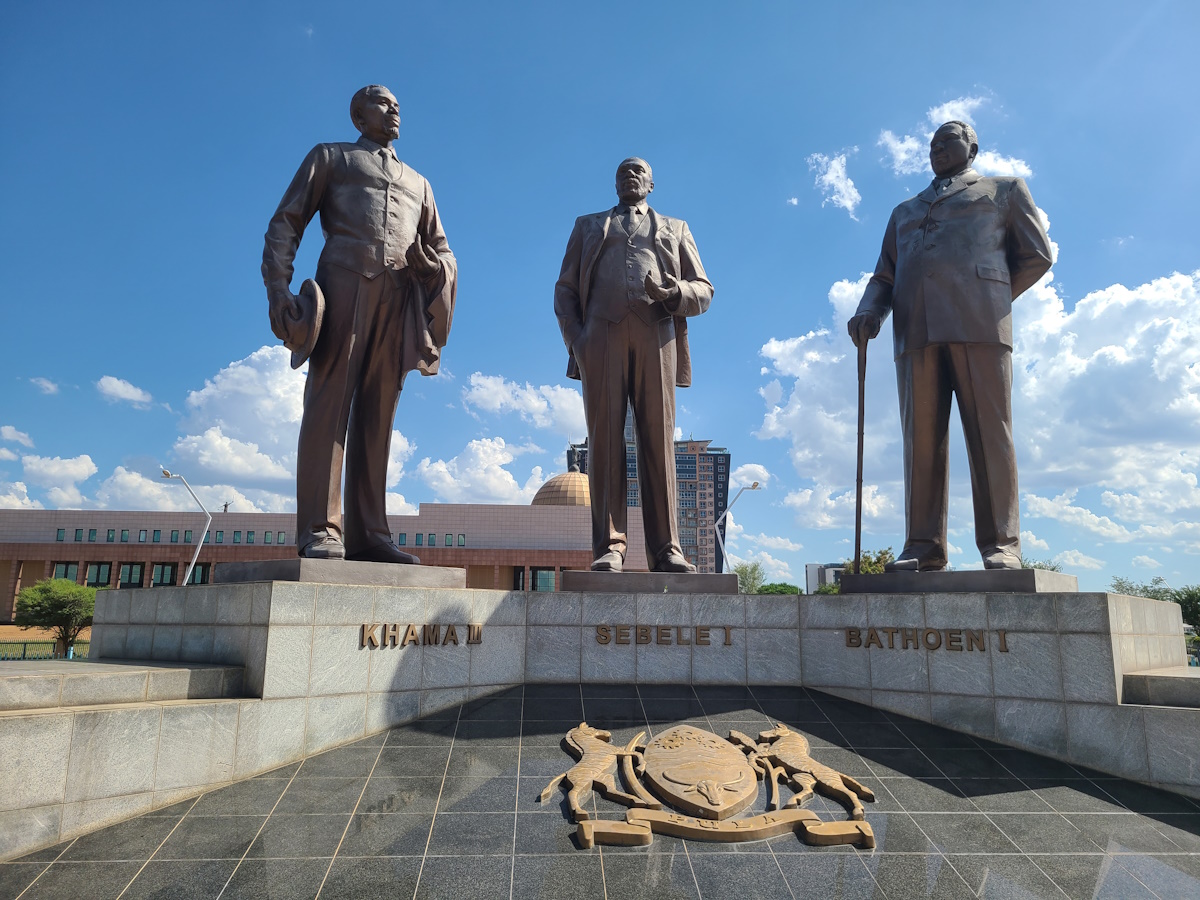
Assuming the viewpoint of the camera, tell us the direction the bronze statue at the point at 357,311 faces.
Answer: facing the viewer and to the right of the viewer

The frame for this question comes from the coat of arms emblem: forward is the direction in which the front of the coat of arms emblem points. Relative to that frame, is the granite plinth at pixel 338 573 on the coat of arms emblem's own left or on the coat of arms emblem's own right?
on the coat of arms emblem's own right

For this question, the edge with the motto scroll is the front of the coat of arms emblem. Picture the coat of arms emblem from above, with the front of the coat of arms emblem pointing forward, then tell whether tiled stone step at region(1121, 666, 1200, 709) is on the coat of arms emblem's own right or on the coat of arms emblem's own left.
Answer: on the coat of arms emblem's own left

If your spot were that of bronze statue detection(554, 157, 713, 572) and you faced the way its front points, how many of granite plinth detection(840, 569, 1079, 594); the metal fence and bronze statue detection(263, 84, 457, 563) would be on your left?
1

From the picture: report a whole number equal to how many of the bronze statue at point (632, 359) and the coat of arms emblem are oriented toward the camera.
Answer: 2

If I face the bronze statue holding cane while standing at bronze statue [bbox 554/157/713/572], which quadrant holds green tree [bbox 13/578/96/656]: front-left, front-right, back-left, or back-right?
back-left

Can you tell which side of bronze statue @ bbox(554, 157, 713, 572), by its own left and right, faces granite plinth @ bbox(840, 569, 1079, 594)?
left

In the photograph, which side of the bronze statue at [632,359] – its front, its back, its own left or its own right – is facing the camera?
front

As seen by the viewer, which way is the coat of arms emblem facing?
toward the camera
